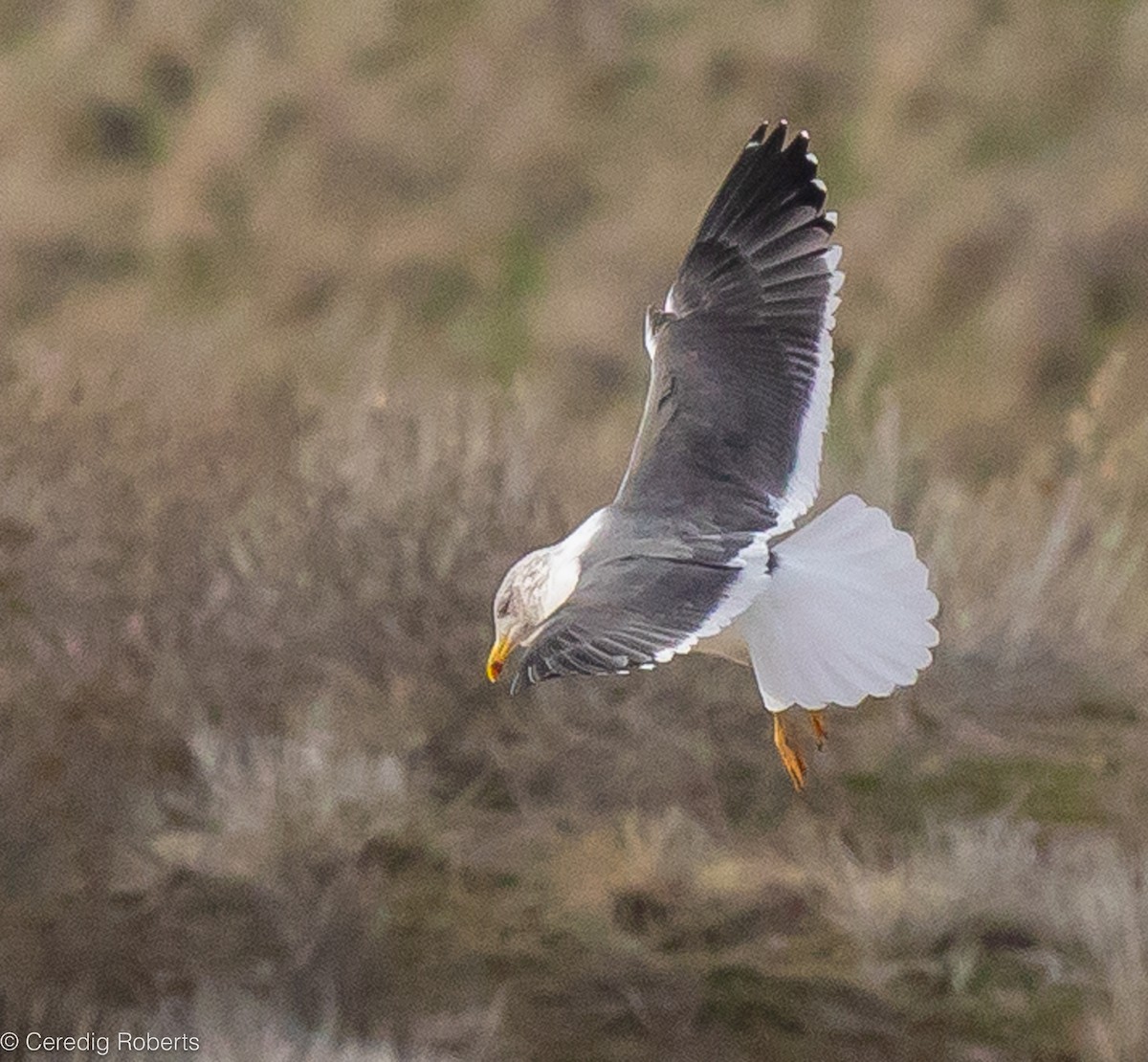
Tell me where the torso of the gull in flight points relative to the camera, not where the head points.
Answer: to the viewer's left
